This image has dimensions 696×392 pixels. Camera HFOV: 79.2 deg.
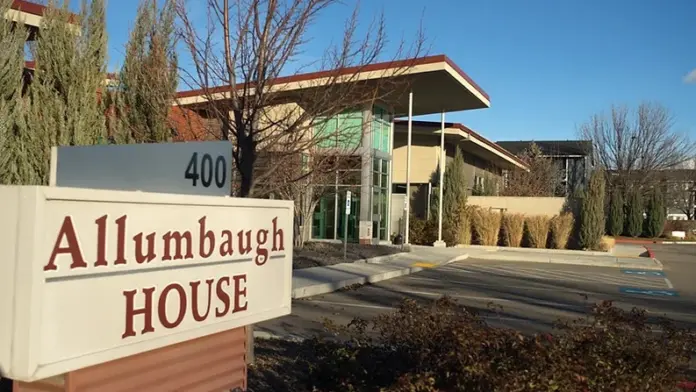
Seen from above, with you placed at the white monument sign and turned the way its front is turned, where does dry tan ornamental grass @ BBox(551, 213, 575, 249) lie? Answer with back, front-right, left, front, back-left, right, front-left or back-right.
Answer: left

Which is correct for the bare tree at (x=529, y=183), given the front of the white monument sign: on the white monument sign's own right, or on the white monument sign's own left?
on the white monument sign's own left

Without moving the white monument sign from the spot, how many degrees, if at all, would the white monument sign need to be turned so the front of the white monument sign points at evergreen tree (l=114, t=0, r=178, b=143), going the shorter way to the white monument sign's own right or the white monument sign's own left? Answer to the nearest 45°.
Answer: approximately 135° to the white monument sign's own left

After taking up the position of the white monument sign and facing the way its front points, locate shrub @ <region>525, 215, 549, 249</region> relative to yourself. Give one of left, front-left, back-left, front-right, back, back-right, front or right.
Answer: left

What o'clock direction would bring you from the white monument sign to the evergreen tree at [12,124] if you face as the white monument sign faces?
The evergreen tree is roughly at 7 o'clock from the white monument sign.

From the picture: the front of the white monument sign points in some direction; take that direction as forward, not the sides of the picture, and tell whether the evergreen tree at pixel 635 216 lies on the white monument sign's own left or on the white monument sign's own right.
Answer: on the white monument sign's own left

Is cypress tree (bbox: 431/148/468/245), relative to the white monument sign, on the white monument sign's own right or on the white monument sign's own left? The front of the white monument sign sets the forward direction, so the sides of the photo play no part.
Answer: on the white monument sign's own left

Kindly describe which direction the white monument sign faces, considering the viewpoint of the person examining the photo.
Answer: facing the viewer and to the right of the viewer
